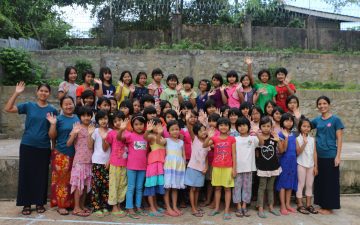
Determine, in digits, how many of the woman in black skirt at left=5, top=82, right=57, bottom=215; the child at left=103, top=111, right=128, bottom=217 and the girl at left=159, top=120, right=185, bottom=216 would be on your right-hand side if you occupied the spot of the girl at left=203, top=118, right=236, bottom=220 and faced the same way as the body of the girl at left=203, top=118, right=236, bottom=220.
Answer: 3

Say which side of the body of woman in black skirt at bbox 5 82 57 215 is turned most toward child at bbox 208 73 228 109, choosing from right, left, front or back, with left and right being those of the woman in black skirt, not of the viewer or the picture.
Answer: left

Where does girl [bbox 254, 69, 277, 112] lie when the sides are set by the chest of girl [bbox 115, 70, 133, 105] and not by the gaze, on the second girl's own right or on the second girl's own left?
on the second girl's own left

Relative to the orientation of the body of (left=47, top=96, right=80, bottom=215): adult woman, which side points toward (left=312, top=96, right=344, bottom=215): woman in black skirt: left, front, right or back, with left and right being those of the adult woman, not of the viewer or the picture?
left

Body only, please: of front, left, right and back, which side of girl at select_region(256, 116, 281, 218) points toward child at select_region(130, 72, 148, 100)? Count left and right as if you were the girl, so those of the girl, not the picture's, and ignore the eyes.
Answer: right

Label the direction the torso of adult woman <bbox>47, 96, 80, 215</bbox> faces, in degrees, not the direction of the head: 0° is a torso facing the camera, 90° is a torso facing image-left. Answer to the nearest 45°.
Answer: approximately 0°

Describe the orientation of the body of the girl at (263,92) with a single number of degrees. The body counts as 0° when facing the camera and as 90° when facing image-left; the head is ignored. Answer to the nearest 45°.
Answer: approximately 0°
